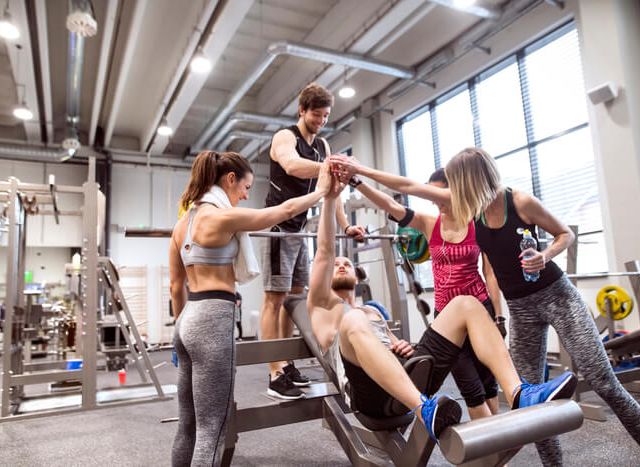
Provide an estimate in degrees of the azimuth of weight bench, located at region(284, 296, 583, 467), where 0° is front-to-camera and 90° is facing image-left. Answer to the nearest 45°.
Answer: approximately 315°

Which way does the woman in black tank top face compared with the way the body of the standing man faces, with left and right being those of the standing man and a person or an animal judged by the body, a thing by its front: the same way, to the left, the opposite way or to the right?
to the right

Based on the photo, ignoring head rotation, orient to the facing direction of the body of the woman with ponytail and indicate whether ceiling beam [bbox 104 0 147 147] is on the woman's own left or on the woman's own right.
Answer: on the woman's own left

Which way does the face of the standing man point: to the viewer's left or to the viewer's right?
to the viewer's right

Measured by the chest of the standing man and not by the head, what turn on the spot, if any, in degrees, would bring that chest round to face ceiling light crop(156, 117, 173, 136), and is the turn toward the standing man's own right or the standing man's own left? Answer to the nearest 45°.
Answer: approximately 180°

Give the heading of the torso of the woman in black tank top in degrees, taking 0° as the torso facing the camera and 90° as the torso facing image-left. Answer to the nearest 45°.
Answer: approximately 45°

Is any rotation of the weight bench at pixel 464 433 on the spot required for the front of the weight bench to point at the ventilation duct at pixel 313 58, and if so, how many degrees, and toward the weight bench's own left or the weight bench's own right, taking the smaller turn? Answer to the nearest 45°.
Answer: approximately 135° to the weight bench's own left

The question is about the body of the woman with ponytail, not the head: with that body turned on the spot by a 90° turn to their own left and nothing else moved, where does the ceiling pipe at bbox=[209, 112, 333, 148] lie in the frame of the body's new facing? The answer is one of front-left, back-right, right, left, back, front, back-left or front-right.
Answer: front-right

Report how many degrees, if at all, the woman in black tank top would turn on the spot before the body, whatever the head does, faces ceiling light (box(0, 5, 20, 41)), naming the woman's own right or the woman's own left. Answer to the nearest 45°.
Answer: approximately 45° to the woman's own right

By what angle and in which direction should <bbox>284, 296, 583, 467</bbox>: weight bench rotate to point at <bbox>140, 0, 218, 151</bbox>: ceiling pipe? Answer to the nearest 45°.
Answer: approximately 180°

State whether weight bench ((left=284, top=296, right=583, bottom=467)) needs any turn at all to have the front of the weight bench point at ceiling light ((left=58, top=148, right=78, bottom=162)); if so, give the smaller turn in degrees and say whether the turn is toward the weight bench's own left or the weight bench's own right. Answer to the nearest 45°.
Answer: approximately 180°
